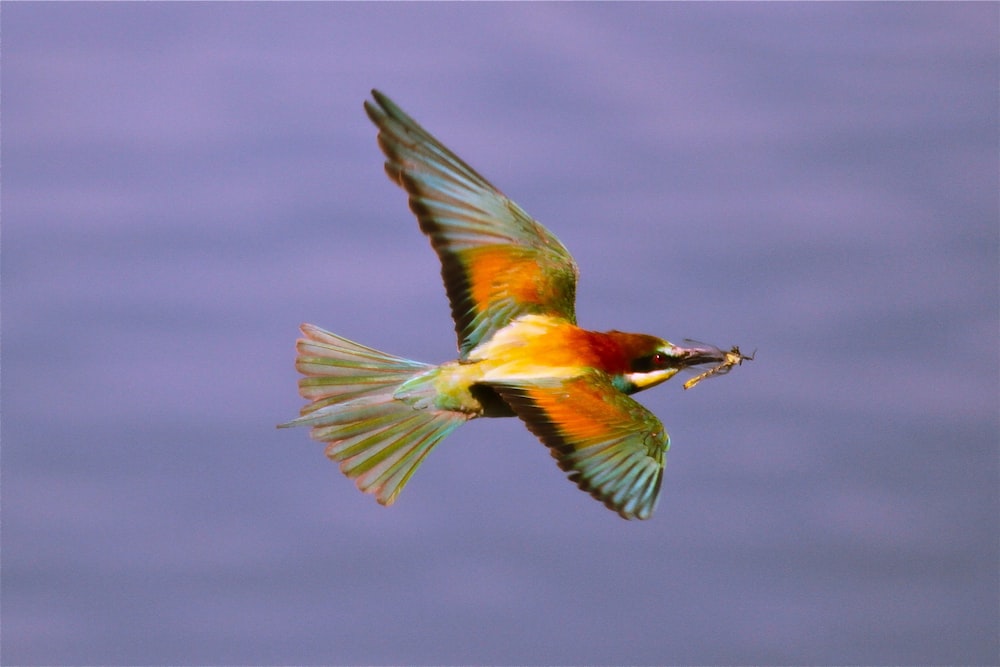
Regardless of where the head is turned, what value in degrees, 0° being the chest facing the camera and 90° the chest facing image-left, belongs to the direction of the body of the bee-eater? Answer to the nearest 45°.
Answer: approximately 270°
